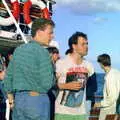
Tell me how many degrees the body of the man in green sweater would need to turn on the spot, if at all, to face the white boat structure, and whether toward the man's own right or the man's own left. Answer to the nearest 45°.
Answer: approximately 45° to the man's own left

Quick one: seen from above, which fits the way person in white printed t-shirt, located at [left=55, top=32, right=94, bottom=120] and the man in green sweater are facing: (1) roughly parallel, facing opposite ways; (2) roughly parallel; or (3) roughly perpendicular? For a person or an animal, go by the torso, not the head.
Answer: roughly perpendicular

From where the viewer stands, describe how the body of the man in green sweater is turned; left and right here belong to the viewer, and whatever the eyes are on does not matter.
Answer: facing away from the viewer and to the right of the viewer

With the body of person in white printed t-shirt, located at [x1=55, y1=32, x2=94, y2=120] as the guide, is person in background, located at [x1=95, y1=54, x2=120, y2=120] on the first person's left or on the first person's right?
on the first person's left

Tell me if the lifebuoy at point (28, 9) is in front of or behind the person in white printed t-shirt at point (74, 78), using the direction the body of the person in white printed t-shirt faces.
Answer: behind

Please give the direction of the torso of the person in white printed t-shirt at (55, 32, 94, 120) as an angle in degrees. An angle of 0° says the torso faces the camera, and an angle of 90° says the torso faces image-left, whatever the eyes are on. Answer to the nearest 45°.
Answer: approximately 315°

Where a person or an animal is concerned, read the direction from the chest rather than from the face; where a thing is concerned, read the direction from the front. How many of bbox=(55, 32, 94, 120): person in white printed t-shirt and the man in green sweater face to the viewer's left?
0

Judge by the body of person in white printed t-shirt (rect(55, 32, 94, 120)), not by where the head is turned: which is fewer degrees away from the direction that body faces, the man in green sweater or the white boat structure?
the man in green sweater
